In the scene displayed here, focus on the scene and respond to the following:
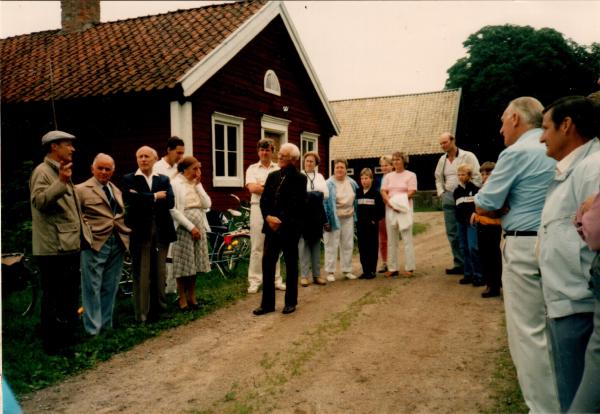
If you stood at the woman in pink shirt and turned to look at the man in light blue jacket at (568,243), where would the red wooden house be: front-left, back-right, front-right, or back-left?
back-right

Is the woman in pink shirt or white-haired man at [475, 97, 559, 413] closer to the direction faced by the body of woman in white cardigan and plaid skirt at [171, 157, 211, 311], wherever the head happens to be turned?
the white-haired man

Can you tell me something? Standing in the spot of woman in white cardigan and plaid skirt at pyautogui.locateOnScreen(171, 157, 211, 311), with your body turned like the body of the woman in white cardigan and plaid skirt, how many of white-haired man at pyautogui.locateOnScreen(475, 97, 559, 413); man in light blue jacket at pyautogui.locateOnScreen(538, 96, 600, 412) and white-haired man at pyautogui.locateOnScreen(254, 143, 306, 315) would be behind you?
0

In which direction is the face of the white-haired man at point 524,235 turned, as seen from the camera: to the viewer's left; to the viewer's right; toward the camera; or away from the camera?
to the viewer's left

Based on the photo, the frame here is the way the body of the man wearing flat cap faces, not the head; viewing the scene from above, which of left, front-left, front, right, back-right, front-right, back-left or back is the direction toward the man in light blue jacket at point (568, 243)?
front-right

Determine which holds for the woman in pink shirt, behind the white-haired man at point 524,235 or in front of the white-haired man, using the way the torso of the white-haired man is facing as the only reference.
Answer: in front

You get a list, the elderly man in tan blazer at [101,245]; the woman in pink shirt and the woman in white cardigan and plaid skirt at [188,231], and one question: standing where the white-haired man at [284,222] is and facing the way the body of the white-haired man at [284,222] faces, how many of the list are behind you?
1

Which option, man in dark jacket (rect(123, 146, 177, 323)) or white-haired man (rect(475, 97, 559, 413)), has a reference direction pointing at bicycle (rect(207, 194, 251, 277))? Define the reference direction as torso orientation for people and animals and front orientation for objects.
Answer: the white-haired man

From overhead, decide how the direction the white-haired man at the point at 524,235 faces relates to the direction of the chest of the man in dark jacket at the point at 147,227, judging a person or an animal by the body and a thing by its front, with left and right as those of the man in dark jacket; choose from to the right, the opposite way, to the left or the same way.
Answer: the opposite way

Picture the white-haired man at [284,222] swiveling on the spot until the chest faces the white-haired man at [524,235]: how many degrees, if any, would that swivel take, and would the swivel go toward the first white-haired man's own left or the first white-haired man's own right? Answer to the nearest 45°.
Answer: approximately 90° to the first white-haired man's own left

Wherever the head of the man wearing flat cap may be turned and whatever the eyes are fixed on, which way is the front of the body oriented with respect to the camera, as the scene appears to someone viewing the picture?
to the viewer's right

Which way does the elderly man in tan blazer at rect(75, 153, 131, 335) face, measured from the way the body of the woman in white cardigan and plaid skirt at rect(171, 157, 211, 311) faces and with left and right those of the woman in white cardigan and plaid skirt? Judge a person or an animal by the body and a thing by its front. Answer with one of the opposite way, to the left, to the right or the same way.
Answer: the same way

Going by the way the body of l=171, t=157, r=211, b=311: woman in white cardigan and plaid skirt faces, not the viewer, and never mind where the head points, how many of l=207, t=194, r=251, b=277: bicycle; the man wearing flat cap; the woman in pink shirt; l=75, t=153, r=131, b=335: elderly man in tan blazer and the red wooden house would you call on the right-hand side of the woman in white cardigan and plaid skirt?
2

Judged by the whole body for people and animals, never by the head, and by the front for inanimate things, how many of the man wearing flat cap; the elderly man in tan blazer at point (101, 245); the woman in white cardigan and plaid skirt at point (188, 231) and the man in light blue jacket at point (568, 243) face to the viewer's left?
1

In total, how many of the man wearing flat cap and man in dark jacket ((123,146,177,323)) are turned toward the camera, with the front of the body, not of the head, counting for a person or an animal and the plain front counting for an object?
1

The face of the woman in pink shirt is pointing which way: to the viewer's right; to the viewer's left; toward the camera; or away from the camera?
toward the camera
